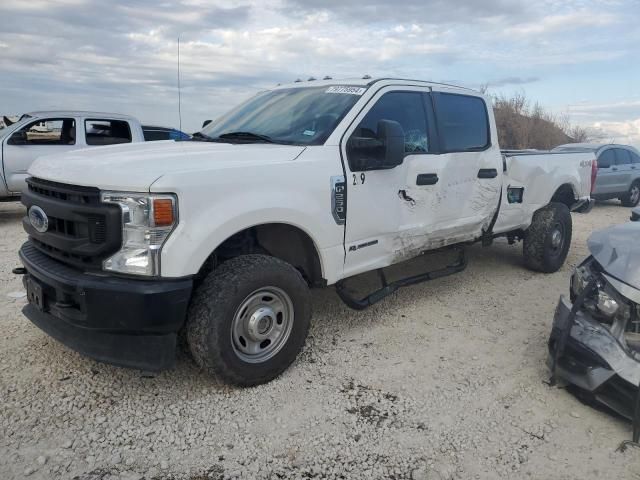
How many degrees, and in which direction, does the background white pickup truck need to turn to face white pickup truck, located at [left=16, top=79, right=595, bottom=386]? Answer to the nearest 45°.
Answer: approximately 90° to its left

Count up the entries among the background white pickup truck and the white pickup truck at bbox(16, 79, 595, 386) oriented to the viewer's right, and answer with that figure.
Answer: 0

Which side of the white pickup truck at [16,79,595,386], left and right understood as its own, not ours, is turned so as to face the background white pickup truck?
right

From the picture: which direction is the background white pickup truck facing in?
to the viewer's left

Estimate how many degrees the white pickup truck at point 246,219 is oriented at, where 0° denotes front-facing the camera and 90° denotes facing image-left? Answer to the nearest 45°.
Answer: approximately 45°
